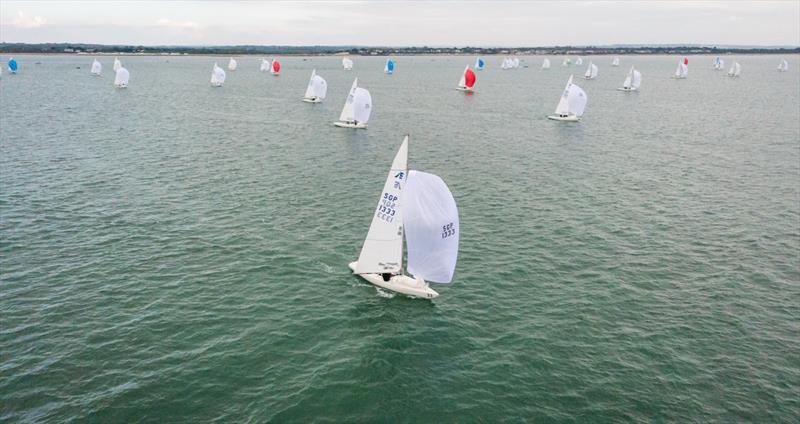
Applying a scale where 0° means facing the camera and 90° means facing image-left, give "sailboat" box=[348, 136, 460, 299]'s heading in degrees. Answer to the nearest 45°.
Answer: approximately 315°
